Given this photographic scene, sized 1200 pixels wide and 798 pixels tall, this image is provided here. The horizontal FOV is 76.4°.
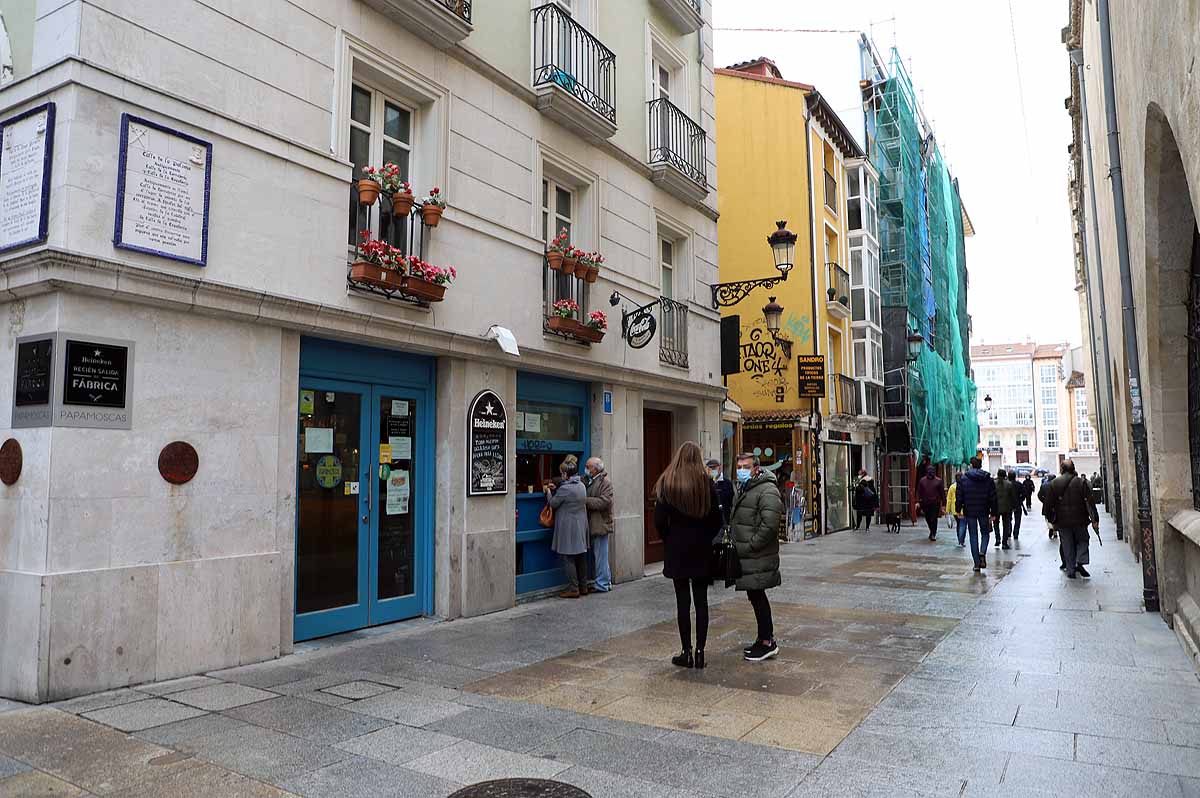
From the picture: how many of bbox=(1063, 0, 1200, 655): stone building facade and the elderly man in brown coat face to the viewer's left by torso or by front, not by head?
2

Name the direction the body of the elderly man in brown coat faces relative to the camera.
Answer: to the viewer's left

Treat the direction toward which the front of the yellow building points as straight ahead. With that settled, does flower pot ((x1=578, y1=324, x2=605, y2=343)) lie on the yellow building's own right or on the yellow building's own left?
on the yellow building's own right

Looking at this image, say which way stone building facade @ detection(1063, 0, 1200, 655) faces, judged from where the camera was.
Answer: facing to the left of the viewer

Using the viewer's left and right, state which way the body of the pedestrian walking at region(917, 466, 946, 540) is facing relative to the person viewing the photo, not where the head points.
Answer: facing the viewer

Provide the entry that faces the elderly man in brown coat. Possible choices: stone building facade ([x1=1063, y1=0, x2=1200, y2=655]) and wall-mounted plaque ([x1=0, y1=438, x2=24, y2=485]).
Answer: the stone building facade

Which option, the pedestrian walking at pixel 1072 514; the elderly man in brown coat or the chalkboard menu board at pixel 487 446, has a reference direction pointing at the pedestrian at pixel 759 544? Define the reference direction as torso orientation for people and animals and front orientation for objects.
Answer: the chalkboard menu board

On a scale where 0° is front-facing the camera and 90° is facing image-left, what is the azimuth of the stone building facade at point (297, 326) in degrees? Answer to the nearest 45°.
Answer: approximately 315°

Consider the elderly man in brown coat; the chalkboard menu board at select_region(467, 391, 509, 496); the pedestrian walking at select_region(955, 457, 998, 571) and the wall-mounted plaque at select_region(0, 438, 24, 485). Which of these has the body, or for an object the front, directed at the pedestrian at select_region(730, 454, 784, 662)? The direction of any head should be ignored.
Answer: the chalkboard menu board

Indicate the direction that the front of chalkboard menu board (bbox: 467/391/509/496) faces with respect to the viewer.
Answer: facing the viewer and to the right of the viewer

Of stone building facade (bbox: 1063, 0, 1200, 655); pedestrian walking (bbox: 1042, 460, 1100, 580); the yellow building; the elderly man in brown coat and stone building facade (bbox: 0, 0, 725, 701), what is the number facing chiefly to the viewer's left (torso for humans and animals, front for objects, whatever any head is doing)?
2

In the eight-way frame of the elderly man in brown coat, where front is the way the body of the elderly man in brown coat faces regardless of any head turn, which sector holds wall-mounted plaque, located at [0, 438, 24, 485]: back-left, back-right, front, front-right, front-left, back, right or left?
front-left

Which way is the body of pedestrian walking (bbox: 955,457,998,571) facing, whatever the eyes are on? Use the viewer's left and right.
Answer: facing away from the viewer
